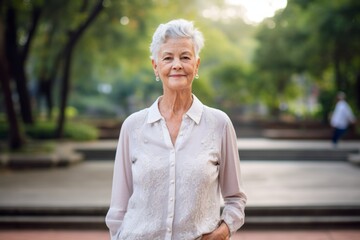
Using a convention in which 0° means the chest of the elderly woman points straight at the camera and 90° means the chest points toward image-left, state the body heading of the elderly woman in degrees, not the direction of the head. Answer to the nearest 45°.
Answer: approximately 0°

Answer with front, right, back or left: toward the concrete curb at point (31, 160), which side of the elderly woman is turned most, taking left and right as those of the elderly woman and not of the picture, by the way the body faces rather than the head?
back
